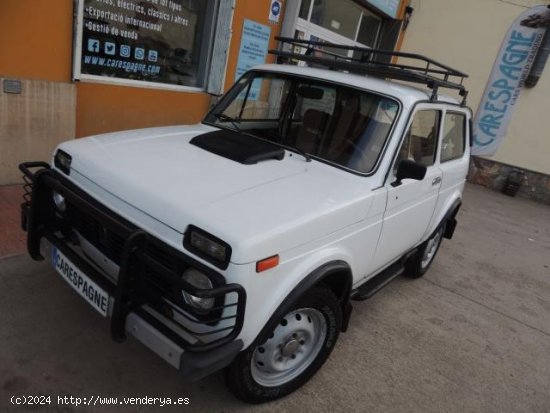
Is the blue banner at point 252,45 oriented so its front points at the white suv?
yes

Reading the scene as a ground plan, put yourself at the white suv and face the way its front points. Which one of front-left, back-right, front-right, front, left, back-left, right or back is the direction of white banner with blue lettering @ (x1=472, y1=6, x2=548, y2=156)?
back

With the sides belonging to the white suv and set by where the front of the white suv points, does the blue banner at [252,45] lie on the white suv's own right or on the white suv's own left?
on the white suv's own right

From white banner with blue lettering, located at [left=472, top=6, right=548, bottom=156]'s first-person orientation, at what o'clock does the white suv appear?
The white suv is roughly at 12 o'clock from the white banner with blue lettering.
